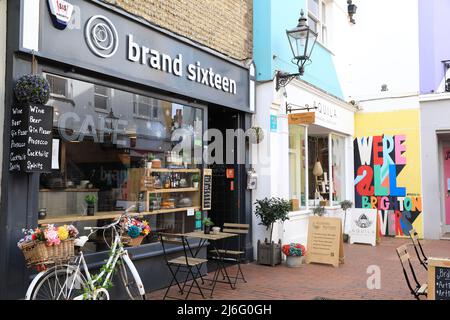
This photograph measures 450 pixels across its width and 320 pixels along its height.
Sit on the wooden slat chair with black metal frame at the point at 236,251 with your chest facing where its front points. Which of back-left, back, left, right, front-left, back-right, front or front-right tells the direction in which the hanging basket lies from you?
front

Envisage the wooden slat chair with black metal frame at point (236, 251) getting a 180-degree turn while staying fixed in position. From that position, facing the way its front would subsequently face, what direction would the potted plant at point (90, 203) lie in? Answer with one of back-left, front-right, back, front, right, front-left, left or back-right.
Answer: back

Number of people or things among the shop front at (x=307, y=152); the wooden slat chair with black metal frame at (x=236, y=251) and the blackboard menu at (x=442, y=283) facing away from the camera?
0

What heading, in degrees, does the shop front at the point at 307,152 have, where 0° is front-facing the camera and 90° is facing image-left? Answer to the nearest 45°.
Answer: approximately 315°

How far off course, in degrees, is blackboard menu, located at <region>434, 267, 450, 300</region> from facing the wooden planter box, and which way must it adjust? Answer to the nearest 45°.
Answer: approximately 135° to its right

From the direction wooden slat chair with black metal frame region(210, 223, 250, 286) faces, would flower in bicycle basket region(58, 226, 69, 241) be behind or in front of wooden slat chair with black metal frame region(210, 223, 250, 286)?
in front

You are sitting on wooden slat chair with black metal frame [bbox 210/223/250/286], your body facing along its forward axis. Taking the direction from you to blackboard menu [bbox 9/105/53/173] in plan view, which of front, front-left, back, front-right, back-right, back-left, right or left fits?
front

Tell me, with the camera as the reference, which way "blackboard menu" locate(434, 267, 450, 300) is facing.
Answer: facing the viewer

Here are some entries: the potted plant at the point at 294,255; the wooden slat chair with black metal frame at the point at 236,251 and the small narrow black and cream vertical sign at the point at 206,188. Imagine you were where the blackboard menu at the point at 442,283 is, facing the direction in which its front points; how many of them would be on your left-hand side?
0

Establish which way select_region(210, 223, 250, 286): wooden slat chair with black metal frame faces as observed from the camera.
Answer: facing the viewer and to the left of the viewer

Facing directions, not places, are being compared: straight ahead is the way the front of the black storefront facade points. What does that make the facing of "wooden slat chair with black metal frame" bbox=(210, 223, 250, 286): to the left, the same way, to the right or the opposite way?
to the right

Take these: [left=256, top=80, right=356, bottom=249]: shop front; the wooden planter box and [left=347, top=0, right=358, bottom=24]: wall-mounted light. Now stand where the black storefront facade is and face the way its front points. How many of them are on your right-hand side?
0

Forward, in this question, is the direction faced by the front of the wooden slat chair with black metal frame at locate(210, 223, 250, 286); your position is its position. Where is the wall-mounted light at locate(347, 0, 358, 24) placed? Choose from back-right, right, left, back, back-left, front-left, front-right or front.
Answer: back

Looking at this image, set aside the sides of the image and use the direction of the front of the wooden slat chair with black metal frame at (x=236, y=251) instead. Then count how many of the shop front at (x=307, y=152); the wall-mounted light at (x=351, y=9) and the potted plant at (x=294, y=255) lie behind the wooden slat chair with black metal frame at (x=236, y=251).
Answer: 3
